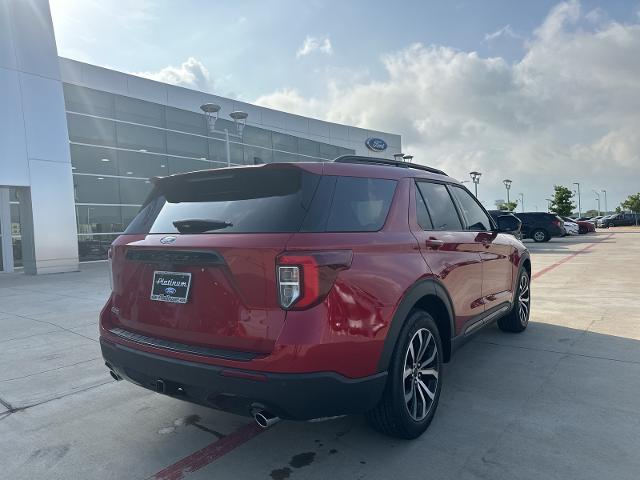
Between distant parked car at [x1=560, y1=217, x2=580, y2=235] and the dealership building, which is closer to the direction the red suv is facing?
the distant parked car

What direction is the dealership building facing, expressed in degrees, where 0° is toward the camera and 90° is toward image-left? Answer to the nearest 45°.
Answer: approximately 315°

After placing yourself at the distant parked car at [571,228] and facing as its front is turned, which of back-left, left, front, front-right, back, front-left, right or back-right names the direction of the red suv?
front-right

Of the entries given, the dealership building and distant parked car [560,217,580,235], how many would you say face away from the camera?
0

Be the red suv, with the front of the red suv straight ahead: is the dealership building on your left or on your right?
on your left

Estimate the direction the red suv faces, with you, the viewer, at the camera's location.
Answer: facing away from the viewer and to the right of the viewer

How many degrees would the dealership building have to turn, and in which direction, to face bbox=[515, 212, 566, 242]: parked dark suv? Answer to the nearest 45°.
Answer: approximately 45° to its left

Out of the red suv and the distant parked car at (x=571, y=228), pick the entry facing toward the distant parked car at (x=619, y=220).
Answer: the red suv

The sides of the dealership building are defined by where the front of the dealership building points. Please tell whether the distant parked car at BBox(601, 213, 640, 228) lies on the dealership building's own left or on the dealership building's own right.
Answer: on the dealership building's own left

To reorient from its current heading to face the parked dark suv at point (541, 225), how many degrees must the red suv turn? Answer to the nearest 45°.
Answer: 0° — it already faces it
